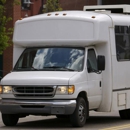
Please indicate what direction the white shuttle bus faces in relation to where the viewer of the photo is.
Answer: facing the viewer and to the left of the viewer
